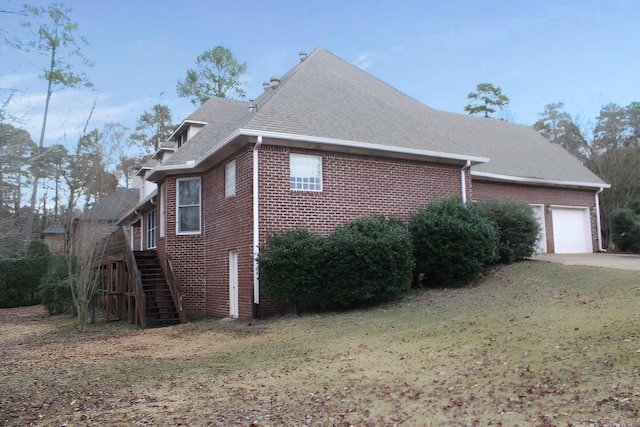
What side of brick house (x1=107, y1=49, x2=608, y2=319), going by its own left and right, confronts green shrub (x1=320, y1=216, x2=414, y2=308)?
right

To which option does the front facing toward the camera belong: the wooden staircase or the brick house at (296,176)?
the wooden staircase

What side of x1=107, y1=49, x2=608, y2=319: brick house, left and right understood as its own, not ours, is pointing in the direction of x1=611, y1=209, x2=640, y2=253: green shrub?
front

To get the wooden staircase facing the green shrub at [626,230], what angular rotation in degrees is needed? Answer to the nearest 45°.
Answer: approximately 90° to its left

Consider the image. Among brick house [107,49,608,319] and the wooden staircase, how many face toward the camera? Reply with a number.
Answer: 1

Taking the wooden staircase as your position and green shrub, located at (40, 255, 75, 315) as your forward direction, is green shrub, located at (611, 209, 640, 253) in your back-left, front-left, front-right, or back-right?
back-right

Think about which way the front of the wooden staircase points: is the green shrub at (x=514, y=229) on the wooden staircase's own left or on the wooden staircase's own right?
on the wooden staircase's own left

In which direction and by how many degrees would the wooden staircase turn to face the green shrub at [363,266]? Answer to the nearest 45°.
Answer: approximately 45° to its left

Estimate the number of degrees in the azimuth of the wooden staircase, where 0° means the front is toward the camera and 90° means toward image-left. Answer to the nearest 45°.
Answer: approximately 0°
